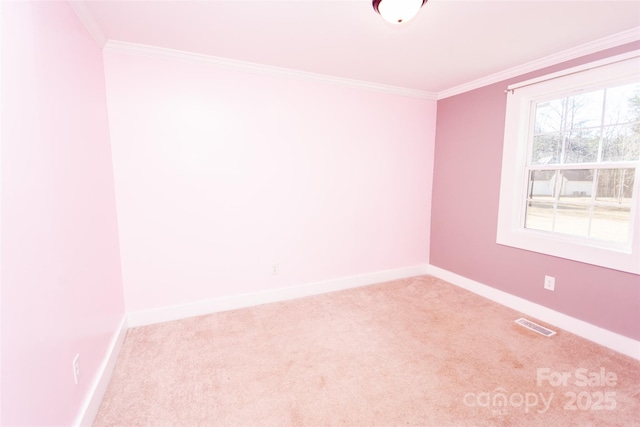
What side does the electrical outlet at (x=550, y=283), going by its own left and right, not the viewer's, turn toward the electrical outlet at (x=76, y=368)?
front

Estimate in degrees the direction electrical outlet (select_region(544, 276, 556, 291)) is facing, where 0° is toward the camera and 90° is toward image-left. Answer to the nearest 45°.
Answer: approximately 45°
